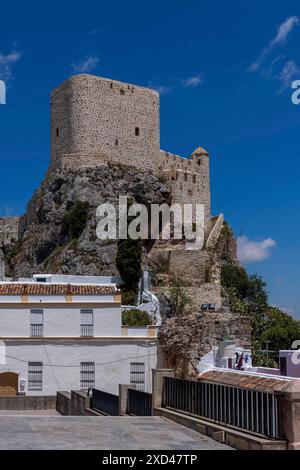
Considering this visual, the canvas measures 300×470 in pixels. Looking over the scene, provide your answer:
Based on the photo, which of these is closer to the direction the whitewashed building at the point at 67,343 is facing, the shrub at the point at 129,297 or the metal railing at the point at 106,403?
the metal railing

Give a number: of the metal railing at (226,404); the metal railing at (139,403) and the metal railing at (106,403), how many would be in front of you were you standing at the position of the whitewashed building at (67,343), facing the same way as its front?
3

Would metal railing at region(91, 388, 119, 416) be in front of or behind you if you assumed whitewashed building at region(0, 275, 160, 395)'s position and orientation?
in front

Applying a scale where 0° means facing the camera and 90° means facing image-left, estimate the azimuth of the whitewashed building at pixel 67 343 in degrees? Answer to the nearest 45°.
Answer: approximately 0°

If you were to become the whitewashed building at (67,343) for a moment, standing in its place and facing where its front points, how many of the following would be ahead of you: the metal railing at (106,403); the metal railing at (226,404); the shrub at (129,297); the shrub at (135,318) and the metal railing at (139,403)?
3

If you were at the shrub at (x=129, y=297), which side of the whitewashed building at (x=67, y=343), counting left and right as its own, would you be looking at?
back

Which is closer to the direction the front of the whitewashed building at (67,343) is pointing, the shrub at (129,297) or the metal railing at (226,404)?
the metal railing

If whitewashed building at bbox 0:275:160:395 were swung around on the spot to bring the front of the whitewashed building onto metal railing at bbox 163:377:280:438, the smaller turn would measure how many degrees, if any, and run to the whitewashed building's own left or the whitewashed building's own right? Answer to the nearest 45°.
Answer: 0° — it already faces it

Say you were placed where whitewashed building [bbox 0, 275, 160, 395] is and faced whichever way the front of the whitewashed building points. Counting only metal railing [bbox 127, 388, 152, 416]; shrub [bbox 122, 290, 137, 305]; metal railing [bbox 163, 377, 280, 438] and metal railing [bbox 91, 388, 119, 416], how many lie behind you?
1

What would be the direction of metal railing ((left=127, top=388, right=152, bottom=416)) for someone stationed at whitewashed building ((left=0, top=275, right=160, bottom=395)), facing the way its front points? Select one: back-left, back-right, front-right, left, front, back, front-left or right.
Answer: front
